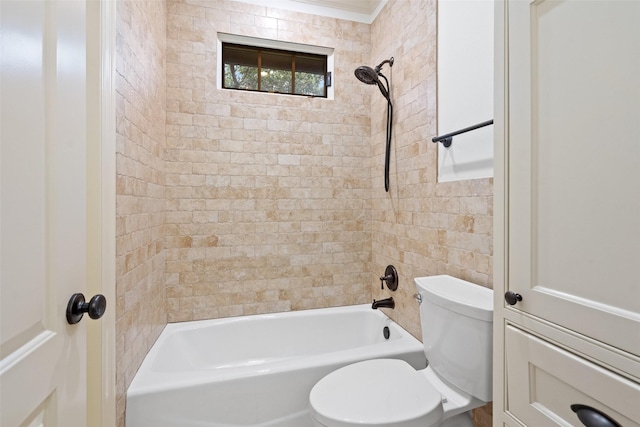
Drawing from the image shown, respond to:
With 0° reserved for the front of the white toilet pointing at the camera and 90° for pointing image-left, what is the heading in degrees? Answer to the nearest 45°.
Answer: approximately 45°

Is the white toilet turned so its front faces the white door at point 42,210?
yes
